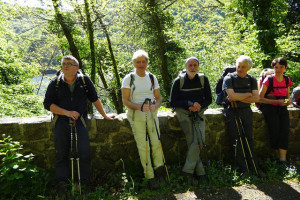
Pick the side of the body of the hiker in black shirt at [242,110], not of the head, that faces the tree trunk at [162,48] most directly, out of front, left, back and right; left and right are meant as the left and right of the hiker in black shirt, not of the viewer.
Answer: back

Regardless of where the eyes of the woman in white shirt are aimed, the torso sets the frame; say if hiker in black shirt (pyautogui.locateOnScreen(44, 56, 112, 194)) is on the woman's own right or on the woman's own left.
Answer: on the woman's own right

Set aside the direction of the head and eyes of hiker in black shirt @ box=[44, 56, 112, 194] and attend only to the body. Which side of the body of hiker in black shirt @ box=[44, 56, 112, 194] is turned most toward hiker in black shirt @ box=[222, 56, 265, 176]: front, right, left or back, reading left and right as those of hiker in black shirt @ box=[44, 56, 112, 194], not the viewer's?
left

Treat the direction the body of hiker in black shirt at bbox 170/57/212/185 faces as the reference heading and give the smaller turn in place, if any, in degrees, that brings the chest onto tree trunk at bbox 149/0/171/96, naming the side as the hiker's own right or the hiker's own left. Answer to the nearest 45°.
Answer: approximately 180°

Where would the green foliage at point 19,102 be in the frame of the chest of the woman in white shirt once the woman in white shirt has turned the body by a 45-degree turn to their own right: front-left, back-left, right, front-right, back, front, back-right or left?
right

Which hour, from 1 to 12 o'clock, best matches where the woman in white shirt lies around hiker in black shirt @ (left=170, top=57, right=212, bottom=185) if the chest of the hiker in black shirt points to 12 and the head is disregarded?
The woman in white shirt is roughly at 2 o'clock from the hiker in black shirt.

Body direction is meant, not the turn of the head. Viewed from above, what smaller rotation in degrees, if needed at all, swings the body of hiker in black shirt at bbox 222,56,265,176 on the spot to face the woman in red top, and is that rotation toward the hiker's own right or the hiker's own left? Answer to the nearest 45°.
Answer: approximately 135° to the hiker's own left

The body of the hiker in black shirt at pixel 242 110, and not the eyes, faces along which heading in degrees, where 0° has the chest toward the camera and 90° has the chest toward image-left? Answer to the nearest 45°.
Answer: approximately 0°
